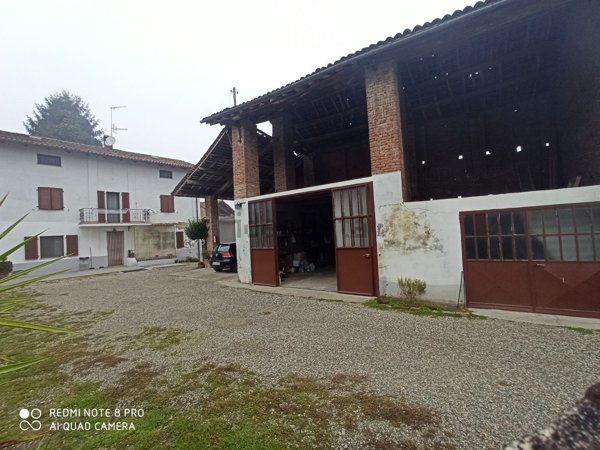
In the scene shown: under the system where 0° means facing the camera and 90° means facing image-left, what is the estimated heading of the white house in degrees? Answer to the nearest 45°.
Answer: approximately 315°

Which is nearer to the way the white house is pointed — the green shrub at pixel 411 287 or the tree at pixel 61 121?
the green shrub

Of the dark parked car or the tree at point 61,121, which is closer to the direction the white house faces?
the dark parked car

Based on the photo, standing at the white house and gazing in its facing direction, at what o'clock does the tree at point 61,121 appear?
The tree is roughly at 7 o'clock from the white house.
